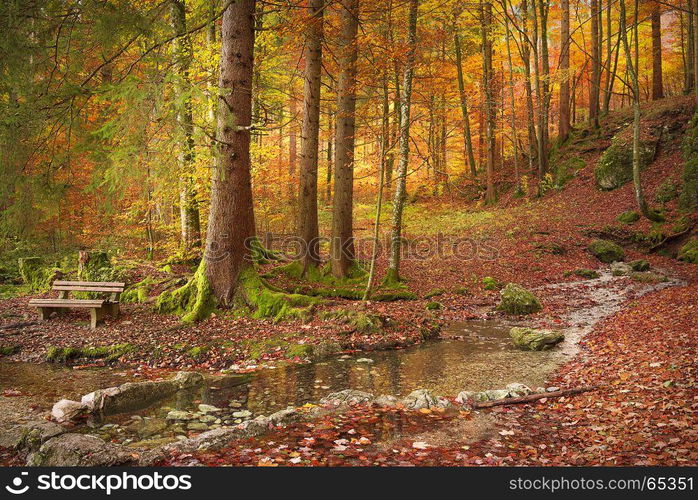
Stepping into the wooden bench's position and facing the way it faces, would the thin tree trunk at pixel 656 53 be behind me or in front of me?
behind

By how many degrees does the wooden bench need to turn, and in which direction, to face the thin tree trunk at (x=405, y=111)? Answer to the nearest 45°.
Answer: approximately 135° to its left

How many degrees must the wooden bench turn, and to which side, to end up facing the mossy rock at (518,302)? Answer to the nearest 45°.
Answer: approximately 135° to its left

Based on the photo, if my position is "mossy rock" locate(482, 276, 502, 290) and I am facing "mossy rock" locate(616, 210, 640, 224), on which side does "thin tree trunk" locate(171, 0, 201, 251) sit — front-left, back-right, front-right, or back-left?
back-left

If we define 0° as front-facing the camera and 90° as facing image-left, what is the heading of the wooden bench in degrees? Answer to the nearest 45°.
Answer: approximately 45°

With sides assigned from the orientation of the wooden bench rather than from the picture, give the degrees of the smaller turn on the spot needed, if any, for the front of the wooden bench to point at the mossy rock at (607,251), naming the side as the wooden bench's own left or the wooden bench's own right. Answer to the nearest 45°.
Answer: approximately 135° to the wooden bench's own left

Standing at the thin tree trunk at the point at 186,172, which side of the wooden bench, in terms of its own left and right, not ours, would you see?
back

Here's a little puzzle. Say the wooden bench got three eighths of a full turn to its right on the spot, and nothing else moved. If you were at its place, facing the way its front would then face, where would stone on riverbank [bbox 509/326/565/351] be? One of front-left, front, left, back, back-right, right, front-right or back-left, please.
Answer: back-right
